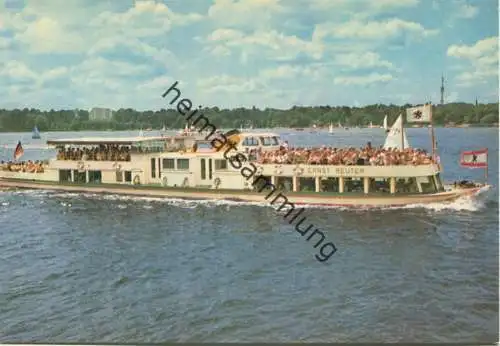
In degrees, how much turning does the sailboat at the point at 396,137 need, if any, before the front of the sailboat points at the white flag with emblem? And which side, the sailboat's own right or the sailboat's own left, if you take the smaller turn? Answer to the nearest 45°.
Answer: approximately 90° to the sailboat's own right

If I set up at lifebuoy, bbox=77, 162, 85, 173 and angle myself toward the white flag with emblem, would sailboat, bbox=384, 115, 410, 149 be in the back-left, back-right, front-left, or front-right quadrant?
front-left

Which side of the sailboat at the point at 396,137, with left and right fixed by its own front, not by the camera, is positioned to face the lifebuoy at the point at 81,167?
back

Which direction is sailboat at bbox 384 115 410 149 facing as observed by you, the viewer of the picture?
facing to the right of the viewer

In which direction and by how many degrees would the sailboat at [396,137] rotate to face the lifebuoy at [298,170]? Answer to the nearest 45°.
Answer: approximately 135° to its right

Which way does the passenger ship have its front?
to the viewer's right
